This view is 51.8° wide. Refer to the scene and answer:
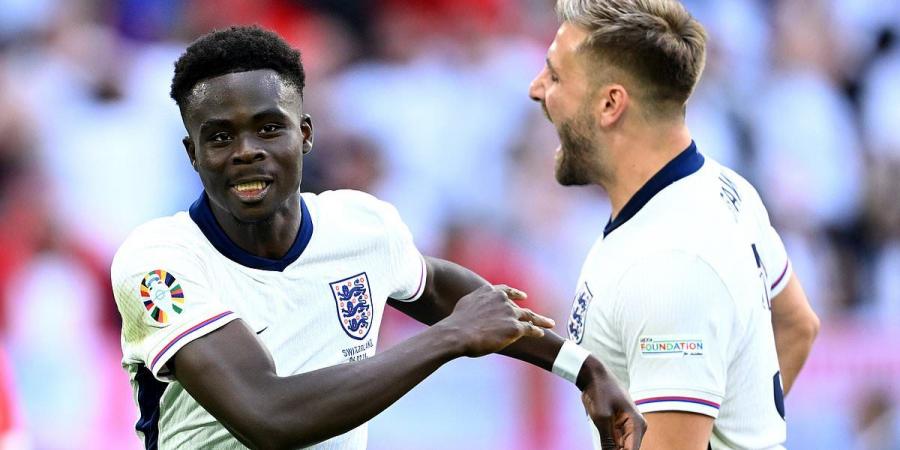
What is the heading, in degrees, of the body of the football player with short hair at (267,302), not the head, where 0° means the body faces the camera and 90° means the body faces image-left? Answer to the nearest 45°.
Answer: approximately 315°

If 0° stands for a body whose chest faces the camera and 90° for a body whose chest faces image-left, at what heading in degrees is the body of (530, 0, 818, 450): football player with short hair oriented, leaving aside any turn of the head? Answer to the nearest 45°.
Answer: approximately 90°

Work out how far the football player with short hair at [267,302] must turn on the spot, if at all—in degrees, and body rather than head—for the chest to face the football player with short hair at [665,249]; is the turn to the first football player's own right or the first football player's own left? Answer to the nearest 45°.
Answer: approximately 45° to the first football player's own left

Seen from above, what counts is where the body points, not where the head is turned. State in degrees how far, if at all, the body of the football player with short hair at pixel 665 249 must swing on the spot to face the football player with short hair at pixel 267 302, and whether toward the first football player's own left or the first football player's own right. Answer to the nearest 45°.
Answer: approximately 45° to the first football player's own left

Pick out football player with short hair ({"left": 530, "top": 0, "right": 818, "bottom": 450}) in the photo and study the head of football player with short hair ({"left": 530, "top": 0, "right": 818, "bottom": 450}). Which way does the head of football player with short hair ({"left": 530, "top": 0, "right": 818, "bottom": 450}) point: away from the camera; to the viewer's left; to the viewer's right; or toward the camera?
to the viewer's left

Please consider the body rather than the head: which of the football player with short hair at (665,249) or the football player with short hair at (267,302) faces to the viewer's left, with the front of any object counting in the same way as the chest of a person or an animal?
the football player with short hair at (665,249)

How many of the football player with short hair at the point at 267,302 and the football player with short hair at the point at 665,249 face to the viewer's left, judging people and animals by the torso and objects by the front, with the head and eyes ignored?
1
